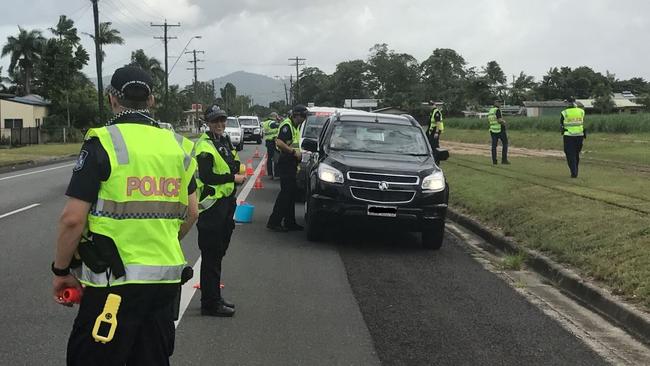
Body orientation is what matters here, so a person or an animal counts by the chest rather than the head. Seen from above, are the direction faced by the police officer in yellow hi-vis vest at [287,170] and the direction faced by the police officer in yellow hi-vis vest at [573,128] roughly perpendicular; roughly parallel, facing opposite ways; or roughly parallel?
roughly perpendicular

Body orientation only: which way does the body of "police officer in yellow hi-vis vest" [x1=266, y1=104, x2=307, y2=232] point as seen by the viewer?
to the viewer's right

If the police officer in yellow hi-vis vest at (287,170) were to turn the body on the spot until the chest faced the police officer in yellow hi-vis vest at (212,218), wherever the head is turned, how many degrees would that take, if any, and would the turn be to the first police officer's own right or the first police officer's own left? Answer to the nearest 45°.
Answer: approximately 90° to the first police officer's own right

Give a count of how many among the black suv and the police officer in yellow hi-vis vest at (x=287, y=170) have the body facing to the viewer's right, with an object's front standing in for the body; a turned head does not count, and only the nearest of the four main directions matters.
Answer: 1

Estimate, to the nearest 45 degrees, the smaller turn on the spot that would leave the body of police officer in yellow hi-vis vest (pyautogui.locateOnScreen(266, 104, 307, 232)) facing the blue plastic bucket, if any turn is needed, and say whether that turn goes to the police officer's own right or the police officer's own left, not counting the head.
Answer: approximately 180°
